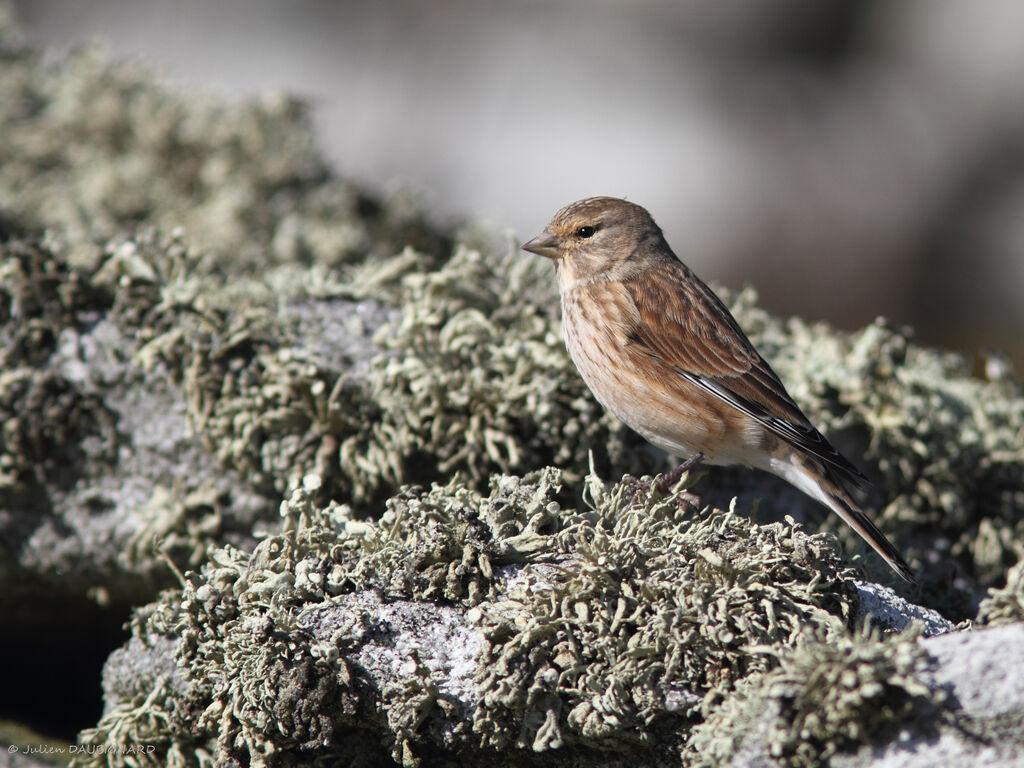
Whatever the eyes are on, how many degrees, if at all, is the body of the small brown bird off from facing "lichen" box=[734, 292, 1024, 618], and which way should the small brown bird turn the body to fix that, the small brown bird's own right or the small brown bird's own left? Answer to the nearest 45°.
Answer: approximately 135° to the small brown bird's own right

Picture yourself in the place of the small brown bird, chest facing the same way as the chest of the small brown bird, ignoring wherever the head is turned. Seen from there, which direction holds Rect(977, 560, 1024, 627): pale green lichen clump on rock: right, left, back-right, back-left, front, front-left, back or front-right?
back-left

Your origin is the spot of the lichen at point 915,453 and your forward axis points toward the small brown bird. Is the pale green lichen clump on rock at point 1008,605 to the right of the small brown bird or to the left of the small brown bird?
left

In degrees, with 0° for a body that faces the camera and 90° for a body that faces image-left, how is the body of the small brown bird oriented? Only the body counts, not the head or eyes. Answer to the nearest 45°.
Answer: approximately 90°

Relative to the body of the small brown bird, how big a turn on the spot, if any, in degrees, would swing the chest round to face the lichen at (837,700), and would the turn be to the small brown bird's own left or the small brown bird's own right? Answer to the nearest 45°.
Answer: approximately 90° to the small brown bird's own left
